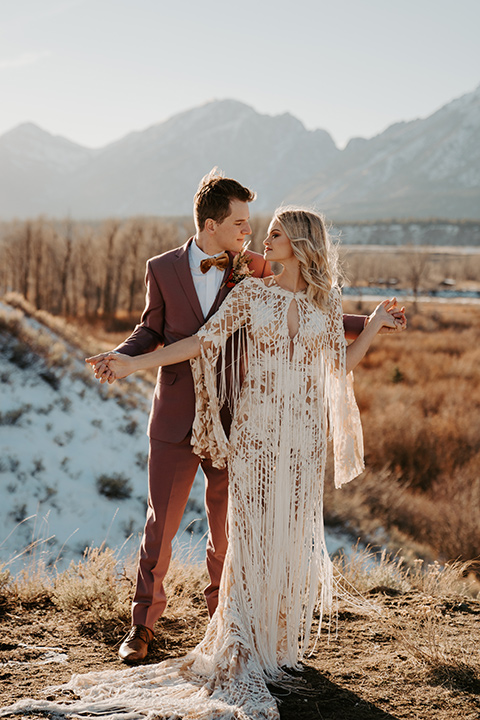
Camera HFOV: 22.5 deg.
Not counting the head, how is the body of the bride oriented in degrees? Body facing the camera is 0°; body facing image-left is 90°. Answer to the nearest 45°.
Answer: approximately 0°
